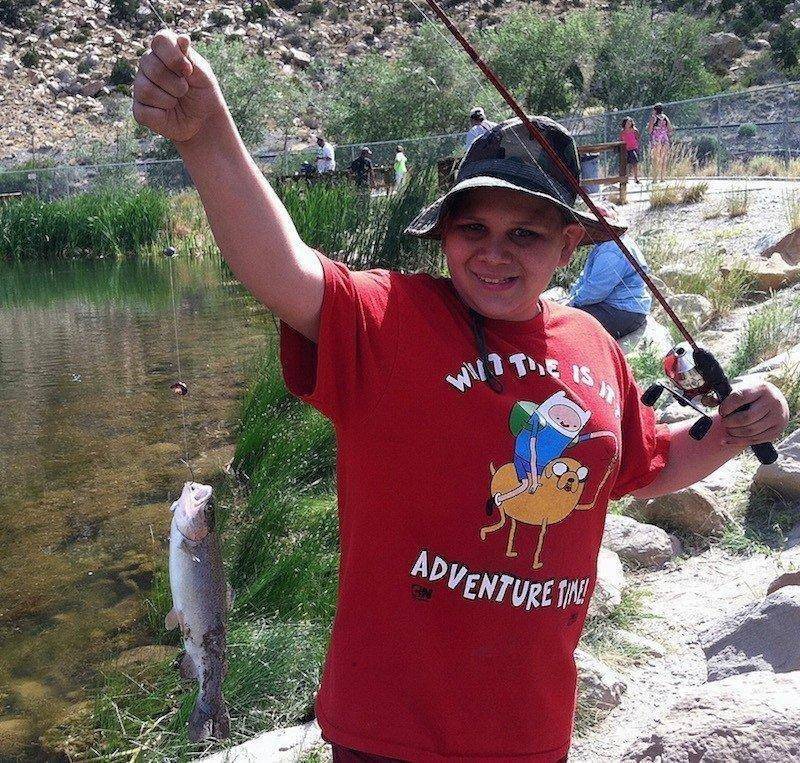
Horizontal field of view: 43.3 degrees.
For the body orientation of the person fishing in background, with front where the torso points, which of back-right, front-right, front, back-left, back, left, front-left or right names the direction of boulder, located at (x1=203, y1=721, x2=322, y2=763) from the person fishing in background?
left

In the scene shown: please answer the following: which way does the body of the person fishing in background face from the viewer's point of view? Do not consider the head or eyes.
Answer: to the viewer's left

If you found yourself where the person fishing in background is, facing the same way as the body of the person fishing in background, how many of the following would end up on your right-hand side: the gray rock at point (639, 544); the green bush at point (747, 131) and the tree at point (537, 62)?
2

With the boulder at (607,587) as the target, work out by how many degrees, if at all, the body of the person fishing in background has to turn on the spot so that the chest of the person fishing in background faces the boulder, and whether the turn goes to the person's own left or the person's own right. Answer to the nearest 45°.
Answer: approximately 90° to the person's own left

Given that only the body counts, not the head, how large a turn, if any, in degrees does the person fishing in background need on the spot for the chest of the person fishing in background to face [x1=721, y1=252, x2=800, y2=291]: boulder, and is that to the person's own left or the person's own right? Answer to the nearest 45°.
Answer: approximately 135° to the person's own right

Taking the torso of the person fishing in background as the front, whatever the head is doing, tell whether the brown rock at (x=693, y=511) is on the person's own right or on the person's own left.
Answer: on the person's own left

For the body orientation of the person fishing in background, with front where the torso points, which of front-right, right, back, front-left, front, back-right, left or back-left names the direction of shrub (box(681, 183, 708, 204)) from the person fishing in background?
right

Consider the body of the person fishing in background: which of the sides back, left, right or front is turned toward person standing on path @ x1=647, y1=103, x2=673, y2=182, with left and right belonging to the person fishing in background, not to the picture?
right

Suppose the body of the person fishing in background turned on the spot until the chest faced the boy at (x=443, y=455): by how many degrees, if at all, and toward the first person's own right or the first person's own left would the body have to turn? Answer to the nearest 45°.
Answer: approximately 90° to the first person's own left

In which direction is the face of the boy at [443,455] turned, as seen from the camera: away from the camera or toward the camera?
toward the camera
